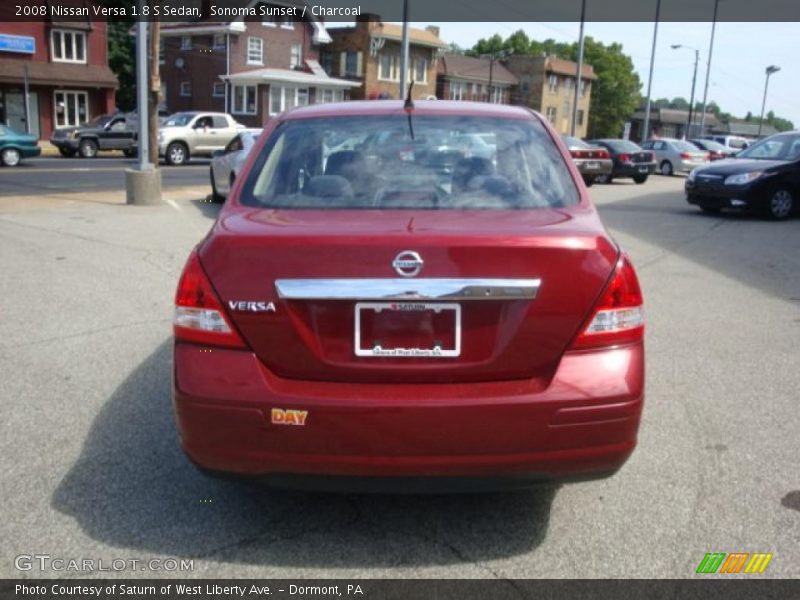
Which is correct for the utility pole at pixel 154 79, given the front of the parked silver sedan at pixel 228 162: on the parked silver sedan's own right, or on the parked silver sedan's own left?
on the parked silver sedan's own right

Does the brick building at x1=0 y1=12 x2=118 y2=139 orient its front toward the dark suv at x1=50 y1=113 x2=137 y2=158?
yes

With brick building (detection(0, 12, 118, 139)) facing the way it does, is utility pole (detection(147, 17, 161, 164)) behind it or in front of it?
in front

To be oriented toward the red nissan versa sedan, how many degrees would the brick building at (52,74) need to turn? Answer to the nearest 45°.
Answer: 0° — it already faces it

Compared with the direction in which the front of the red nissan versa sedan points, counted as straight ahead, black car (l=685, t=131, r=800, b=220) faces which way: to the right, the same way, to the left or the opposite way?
to the left

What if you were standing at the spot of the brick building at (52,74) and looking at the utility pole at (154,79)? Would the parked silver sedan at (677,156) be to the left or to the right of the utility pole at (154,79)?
left

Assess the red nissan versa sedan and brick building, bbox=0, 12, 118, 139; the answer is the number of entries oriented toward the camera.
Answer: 1

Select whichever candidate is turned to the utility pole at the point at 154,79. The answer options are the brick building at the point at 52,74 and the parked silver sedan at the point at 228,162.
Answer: the brick building

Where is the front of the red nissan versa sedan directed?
away from the camera

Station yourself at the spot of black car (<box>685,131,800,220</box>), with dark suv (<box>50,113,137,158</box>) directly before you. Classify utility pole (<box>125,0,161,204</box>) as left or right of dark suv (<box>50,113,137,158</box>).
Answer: left

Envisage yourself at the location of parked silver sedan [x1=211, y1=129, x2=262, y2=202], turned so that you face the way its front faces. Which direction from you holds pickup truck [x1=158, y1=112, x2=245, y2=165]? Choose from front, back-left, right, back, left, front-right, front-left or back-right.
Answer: back-right

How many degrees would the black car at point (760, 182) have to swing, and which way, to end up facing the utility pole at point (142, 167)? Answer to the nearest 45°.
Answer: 0° — it already faces it
